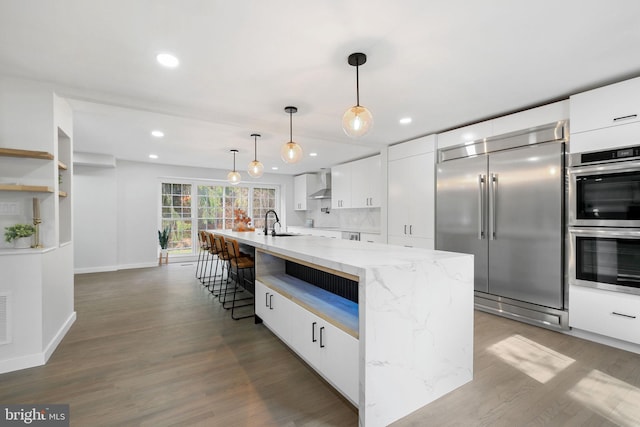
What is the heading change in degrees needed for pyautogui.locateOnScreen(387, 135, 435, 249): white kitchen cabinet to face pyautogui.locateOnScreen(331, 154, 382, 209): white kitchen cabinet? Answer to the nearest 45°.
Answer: approximately 90° to its right

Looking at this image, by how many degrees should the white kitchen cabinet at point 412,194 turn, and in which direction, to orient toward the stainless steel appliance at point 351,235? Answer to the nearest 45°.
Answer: approximately 90° to its right

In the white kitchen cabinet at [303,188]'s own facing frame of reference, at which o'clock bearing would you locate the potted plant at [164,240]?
The potted plant is roughly at 1 o'clock from the white kitchen cabinet.

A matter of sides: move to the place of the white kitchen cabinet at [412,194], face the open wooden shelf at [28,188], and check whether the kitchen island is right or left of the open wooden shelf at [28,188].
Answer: left

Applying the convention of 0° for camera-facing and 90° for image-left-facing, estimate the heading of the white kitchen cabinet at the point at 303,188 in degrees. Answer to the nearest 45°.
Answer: approximately 45°

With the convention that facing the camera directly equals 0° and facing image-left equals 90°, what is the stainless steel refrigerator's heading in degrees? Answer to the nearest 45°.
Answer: approximately 45°

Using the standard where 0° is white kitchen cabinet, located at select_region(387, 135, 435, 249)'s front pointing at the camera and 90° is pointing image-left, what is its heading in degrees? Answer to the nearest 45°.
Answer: approximately 45°

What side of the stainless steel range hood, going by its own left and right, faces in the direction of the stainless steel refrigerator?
left
